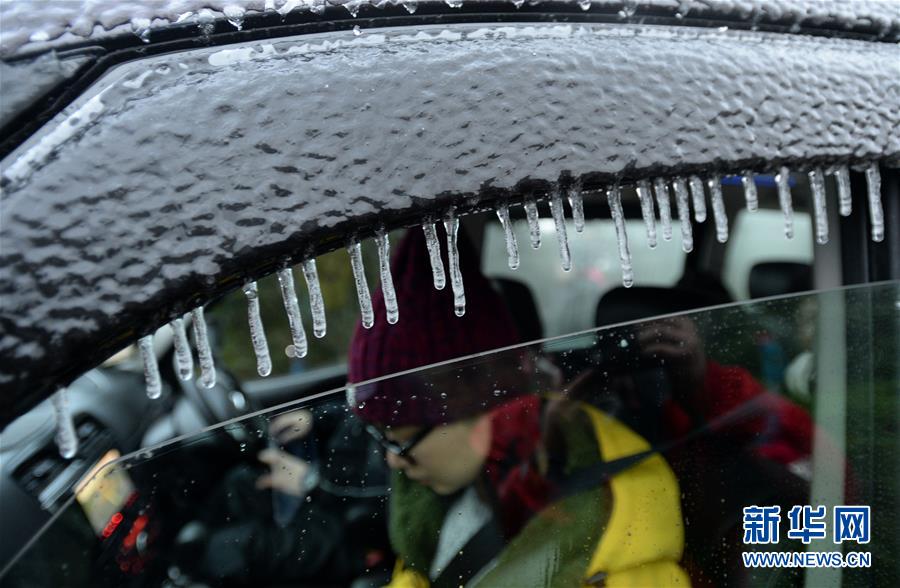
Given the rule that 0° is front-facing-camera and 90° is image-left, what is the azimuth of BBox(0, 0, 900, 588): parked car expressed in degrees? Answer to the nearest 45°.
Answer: approximately 90°
